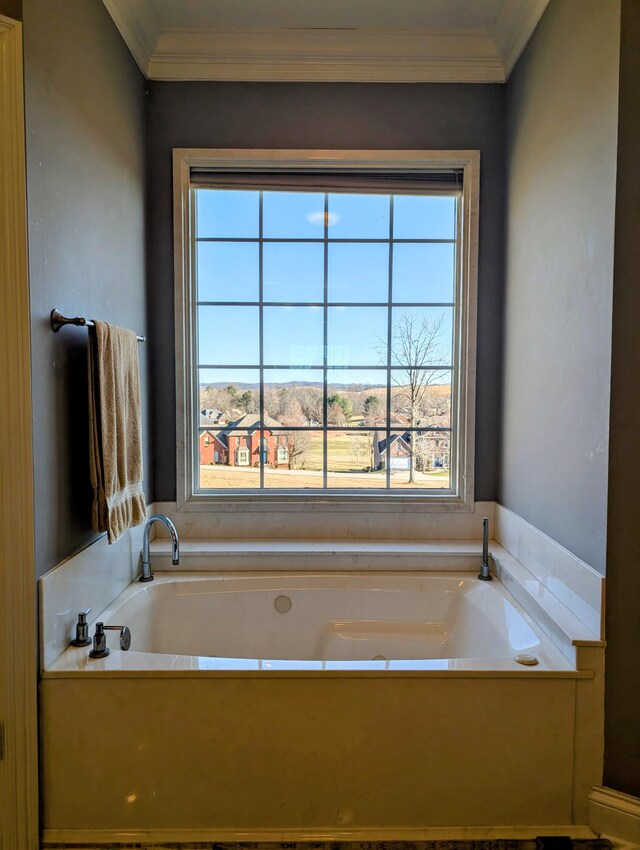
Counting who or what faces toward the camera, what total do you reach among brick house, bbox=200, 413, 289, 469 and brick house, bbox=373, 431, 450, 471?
2

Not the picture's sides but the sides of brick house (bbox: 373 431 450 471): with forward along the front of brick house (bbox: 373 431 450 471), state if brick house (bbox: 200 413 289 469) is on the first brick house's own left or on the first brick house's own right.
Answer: on the first brick house's own right

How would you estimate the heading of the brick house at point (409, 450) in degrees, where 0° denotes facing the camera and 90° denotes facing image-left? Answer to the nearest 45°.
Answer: approximately 0°

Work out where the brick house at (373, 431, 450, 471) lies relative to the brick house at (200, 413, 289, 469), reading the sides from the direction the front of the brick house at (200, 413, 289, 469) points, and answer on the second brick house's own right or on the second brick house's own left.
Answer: on the second brick house's own left

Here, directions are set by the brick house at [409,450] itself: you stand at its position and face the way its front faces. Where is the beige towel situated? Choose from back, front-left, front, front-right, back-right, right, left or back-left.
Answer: front-right

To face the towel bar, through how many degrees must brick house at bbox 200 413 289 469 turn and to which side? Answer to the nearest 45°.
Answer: approximately 45° to its right

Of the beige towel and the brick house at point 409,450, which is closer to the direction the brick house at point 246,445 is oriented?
the beige towel
